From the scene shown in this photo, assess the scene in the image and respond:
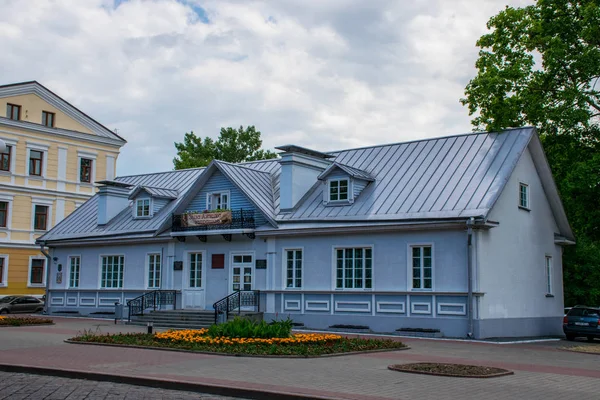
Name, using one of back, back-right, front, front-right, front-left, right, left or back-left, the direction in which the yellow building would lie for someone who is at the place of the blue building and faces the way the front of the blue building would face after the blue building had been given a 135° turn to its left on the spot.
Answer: back-left

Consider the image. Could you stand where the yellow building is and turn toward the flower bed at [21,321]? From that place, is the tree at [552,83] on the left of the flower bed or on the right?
left

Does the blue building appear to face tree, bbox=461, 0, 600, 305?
no

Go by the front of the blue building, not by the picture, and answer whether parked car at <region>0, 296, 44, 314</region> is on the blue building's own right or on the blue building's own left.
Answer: on the blue building's own right

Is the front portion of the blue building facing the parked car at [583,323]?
no

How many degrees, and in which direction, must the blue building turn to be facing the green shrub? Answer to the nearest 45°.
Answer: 0° — it already faces it

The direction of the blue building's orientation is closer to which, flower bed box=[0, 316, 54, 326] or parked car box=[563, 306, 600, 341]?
the flower bed

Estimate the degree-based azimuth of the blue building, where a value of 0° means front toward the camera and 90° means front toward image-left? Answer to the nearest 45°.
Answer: approximately 45°

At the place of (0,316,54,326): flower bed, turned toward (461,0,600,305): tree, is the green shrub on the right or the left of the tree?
right

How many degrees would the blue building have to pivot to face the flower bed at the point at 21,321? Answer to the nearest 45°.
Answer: approximately 45° to its right

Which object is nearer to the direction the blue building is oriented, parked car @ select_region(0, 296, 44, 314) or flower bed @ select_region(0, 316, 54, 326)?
the flower bed

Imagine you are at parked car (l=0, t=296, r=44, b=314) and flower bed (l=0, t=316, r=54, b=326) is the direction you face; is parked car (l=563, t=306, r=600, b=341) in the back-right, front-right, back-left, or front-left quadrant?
front-left
